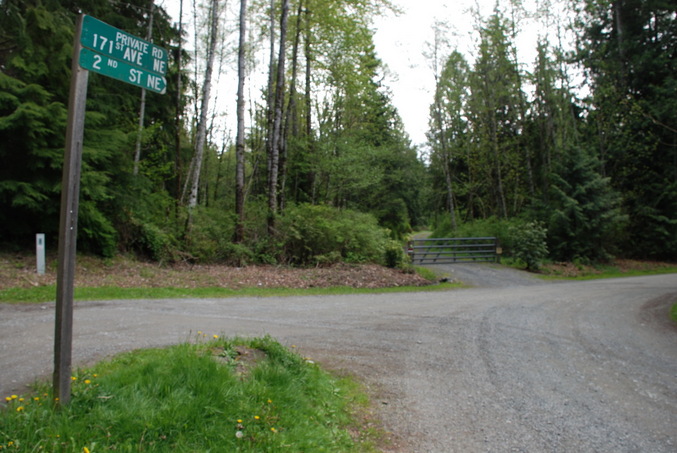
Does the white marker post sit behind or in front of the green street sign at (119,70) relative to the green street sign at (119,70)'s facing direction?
behind

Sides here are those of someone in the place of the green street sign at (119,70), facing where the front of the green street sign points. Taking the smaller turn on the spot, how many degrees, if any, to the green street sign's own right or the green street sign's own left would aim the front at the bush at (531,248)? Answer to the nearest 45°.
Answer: approximately 90° to the green street sign's own left

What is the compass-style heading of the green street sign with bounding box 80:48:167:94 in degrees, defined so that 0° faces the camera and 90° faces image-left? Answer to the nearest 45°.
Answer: approximately 315°
